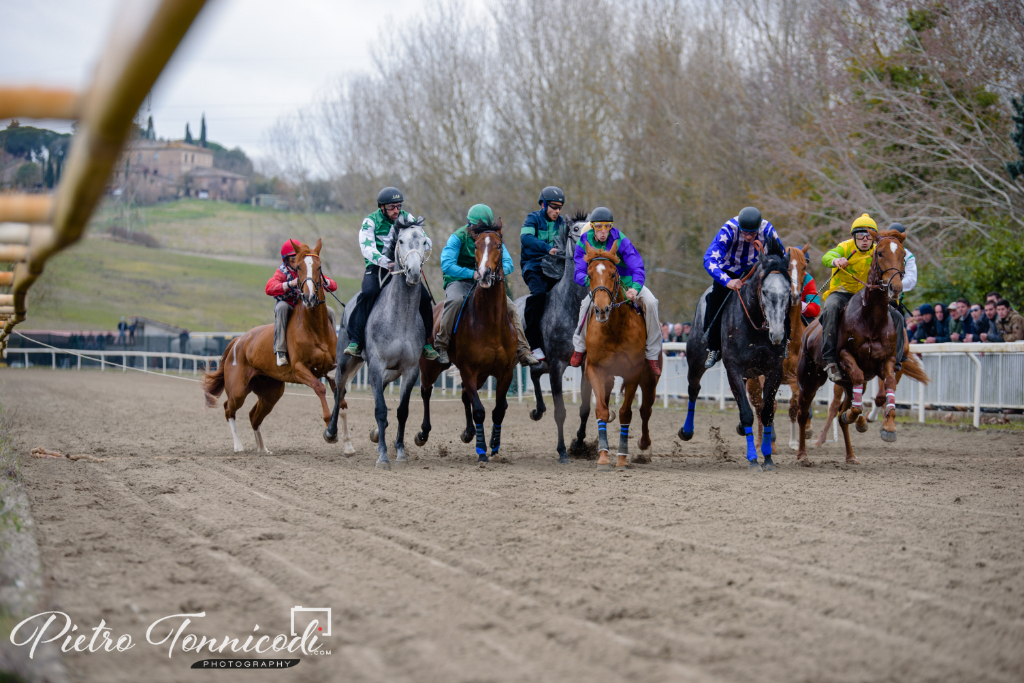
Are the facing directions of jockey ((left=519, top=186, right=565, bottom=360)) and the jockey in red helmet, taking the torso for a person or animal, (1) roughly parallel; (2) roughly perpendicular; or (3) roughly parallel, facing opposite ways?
roughly parallel

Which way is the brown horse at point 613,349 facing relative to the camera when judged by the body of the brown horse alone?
toward the camera

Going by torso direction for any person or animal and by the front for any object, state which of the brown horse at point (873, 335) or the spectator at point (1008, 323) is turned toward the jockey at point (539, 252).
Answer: the spectator

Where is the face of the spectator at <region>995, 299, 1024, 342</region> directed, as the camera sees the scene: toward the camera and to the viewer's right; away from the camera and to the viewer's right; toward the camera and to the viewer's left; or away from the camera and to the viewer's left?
toward the camera and to the viewer's left

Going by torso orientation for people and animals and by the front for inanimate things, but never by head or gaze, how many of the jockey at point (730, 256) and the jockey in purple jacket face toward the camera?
2

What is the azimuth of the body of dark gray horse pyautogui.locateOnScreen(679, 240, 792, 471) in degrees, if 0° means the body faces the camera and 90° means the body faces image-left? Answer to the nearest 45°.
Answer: approximately 315°

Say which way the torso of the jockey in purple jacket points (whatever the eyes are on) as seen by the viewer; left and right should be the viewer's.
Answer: facing the viewer

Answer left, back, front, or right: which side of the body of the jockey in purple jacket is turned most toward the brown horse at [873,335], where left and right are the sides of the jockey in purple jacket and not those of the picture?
left

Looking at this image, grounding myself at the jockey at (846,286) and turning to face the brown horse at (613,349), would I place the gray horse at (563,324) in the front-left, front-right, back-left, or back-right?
front-right

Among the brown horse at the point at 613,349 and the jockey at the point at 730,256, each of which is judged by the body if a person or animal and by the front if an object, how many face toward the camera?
2
